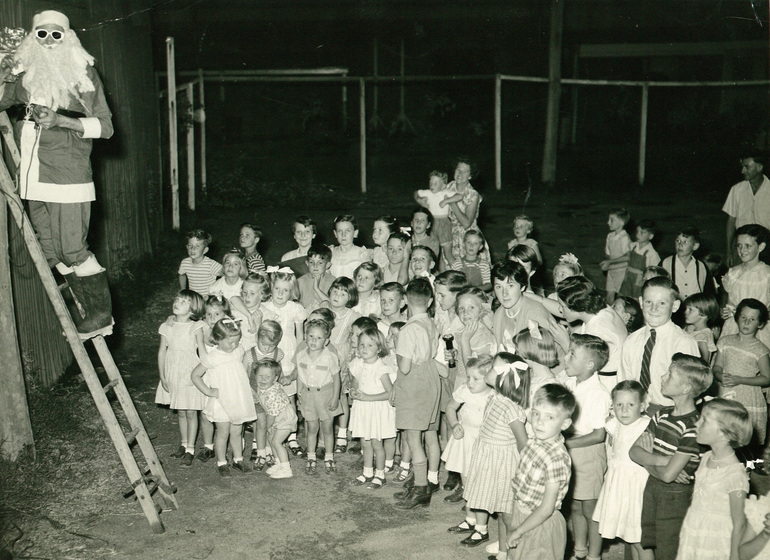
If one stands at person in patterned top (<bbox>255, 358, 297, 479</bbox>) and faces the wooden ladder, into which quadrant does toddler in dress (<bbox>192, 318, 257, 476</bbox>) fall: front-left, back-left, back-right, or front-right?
front-right

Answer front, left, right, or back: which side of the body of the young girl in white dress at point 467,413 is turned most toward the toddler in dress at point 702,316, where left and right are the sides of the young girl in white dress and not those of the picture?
back

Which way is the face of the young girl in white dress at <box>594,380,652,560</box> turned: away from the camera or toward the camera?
toward the camera

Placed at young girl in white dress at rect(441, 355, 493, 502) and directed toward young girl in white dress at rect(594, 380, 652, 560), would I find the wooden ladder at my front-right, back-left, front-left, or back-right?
back-right

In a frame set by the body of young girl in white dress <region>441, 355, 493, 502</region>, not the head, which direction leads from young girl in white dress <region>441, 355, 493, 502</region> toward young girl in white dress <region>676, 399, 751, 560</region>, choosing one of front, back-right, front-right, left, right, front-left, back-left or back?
left

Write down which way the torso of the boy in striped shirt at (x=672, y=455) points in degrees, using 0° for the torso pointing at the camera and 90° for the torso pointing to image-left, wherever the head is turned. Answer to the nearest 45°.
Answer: approximately 45°

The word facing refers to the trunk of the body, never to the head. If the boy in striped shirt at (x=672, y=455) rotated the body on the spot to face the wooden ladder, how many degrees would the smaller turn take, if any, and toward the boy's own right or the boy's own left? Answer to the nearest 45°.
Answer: approximately 45° to the boy's own right

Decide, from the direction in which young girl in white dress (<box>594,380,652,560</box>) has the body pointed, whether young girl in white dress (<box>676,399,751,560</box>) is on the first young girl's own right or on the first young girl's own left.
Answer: on the first young girl's own left

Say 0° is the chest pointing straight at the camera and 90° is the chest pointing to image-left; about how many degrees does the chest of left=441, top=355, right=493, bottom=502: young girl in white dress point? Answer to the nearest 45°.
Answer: approximately 45°
